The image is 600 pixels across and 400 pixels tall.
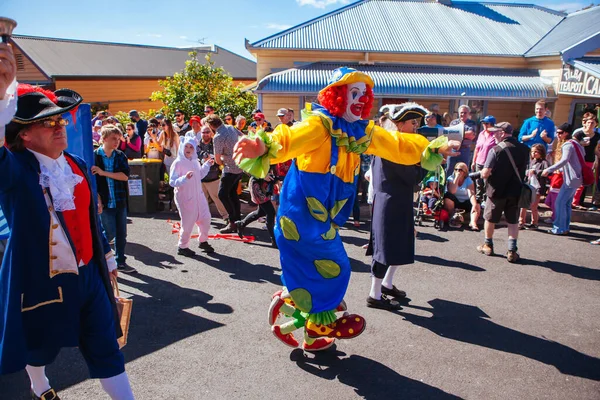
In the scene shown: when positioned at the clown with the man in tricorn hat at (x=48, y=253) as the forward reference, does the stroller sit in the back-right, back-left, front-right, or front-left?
back-right

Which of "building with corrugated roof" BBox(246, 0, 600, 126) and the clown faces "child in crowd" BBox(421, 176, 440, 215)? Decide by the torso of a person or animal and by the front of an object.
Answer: the building with corrugated roof

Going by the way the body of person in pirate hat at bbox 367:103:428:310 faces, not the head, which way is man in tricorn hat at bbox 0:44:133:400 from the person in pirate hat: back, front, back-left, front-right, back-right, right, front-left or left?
back-right

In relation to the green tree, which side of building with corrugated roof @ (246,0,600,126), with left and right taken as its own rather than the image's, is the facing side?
right

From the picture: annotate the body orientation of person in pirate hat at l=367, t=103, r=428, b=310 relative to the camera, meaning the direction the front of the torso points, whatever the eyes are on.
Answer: to the viewer's right

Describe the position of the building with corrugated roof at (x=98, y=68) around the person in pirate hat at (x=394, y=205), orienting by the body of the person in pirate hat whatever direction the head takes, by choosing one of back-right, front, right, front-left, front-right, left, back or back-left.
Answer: back-left

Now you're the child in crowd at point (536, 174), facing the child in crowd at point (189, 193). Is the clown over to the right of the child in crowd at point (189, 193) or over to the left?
left

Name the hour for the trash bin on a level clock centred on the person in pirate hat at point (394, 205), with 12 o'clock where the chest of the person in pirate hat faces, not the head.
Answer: The trash bin is roughly at 7 o'clock from the person in pirate hat.

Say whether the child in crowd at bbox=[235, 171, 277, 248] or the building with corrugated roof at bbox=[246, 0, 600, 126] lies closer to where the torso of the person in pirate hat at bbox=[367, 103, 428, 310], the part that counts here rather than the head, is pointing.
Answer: the building with corrugated roof

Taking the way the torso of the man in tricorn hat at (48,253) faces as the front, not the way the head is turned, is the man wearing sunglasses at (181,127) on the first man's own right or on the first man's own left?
on the first man's own left
